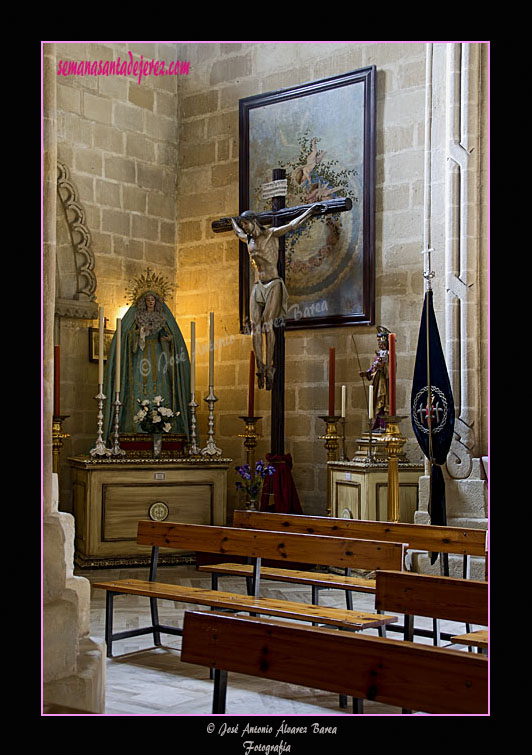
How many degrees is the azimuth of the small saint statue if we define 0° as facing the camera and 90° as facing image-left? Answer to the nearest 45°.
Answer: approximately 45°

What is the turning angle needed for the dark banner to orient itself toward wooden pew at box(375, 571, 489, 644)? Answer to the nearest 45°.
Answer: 0° — it already faces it

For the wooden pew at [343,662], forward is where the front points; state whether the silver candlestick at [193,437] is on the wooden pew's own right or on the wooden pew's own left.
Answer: on the wooden pew's own left

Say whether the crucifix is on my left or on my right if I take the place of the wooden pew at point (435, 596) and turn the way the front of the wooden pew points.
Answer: on my left

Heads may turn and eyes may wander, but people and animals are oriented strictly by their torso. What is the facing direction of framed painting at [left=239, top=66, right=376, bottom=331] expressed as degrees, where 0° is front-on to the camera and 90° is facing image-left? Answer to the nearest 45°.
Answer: approximately 45°

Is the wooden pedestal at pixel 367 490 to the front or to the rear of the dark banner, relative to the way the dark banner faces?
to the rear

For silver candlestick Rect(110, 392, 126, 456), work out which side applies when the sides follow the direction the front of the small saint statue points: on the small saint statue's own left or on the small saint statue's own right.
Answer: on the small saint statue's own right

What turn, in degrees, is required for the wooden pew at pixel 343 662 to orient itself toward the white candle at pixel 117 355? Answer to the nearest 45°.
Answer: approximately 45° to its left

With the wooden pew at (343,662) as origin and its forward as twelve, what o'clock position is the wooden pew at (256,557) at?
the wooden pew at (256,557) is roughly at 10 o'clock from the wooden pew at (343,662).

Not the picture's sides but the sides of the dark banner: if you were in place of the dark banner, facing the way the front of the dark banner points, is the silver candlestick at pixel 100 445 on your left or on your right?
on your right
